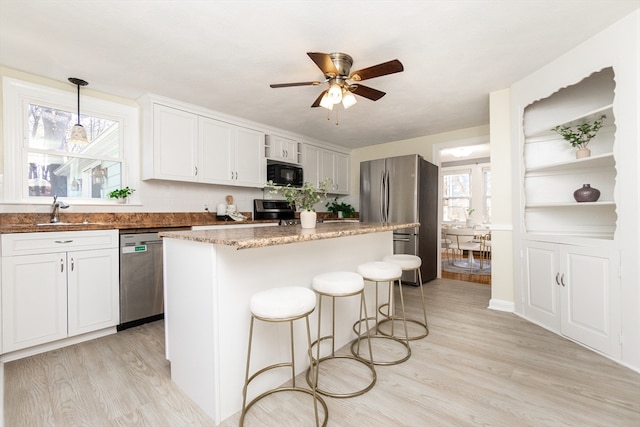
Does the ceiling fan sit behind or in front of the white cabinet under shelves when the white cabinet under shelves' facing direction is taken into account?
in front

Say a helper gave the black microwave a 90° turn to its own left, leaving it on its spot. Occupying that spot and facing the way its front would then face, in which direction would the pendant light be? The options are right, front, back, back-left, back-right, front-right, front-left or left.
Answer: back

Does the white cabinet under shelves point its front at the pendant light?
yes

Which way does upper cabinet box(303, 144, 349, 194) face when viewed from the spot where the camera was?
facing the viewer and to the right of the viewer

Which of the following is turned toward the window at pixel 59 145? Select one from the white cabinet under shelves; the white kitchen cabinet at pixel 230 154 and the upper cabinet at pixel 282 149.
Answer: the white cabinet under shelves

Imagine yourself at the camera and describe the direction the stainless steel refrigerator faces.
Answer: facing the viewer and to the left of the viewer

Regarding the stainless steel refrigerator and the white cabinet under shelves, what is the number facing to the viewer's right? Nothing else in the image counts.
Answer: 0

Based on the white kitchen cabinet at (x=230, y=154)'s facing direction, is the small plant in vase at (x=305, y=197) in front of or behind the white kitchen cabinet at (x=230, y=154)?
in front

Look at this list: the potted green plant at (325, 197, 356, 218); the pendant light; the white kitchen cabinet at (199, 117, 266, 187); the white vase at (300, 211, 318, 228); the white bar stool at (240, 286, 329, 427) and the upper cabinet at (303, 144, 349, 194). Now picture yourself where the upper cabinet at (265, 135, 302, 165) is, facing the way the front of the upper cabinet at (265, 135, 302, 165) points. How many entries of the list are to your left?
2
